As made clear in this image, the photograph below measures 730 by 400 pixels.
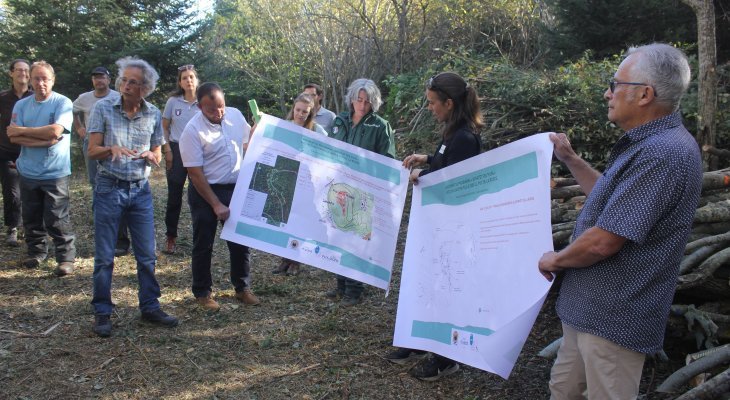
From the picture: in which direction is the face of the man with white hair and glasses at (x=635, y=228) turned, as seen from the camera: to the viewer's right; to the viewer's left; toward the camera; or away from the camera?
to the viewer's left

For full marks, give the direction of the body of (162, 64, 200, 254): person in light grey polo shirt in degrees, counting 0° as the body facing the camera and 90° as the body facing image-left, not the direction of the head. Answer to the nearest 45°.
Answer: approximately 315°

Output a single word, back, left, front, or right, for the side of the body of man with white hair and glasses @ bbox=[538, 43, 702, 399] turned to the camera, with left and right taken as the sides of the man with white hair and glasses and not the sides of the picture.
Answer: left

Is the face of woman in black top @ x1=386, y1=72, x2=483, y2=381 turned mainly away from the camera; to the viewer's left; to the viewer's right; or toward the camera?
to the viewer's left

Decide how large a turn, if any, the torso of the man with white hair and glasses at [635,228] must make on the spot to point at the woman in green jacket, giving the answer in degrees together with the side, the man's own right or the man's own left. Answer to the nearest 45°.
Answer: approximately 45° to the man's own right

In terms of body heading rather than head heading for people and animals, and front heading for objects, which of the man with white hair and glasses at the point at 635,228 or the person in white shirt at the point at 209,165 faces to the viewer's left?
the man with white hair and glasses

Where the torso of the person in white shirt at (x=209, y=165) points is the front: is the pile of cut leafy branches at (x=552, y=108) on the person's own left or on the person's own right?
on the person's own left

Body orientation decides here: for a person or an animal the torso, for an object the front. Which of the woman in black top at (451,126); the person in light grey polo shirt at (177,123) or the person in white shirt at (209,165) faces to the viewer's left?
the woman in black top

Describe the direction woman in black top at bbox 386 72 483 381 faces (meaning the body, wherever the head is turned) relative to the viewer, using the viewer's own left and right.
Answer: facing to the left of the viewer

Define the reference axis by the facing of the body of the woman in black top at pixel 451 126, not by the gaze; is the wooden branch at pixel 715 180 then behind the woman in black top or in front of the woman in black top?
behind

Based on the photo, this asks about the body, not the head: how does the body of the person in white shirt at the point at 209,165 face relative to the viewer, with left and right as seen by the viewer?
facing the viewer and to the right of the viewer

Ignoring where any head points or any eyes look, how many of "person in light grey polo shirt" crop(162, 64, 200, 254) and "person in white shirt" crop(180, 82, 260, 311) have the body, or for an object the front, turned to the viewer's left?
0
